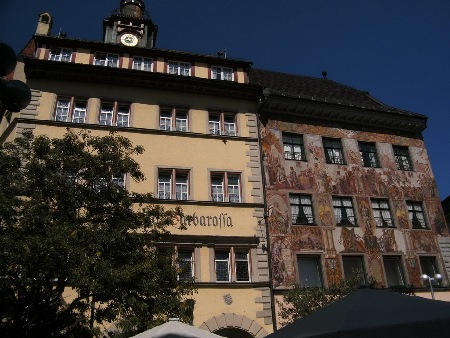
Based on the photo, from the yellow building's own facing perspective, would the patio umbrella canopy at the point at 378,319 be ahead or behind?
ahead

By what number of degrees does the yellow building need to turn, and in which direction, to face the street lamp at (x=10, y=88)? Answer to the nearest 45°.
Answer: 0° — it already faces it

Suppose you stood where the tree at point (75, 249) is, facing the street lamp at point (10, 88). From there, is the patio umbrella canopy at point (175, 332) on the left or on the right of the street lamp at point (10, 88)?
left

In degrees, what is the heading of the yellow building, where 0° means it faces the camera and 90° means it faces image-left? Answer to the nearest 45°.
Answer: approximately 0°
